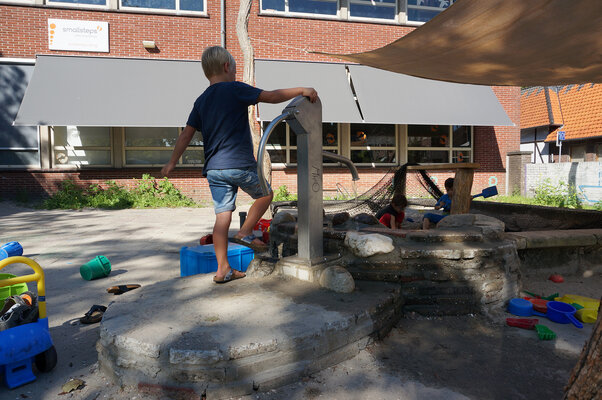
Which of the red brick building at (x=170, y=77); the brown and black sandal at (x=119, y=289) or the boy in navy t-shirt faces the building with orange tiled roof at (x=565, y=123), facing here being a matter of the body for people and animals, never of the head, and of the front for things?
the boy in navy t-shirt

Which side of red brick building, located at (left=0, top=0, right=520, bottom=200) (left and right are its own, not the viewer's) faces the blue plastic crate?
front

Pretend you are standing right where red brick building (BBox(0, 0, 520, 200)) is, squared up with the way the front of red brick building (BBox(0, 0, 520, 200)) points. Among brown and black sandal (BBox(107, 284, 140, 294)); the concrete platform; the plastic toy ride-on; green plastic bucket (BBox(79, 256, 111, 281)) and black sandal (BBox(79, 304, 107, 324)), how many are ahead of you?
5

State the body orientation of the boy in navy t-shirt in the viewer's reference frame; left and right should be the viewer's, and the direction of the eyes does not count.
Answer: facing away from the viewer and to the right of the viewer

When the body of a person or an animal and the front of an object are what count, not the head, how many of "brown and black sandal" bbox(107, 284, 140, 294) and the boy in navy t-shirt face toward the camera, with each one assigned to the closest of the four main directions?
0

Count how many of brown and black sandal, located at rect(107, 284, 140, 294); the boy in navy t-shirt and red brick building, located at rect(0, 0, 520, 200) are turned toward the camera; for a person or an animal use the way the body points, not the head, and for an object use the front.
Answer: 1

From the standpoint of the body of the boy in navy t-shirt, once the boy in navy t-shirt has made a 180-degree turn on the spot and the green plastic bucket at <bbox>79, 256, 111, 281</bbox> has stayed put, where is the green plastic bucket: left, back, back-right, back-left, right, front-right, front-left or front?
right

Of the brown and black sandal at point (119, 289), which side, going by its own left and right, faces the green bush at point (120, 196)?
right

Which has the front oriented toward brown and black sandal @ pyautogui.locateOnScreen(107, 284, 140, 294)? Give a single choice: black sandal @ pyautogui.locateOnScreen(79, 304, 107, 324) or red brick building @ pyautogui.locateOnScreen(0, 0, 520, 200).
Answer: the red brick building

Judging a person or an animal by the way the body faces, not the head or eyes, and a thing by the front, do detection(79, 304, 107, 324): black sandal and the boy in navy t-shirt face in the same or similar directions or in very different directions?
very different directions

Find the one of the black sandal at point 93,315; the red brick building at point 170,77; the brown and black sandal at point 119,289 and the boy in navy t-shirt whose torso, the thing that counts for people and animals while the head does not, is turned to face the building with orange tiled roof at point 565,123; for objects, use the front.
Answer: the boy in navy t-shirt

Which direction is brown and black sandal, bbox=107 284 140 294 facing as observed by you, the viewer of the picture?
facing to the left of the viewer

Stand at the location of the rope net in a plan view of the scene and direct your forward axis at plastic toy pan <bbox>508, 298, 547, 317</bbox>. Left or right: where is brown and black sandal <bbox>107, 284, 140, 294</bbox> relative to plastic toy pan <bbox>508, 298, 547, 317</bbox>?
right
